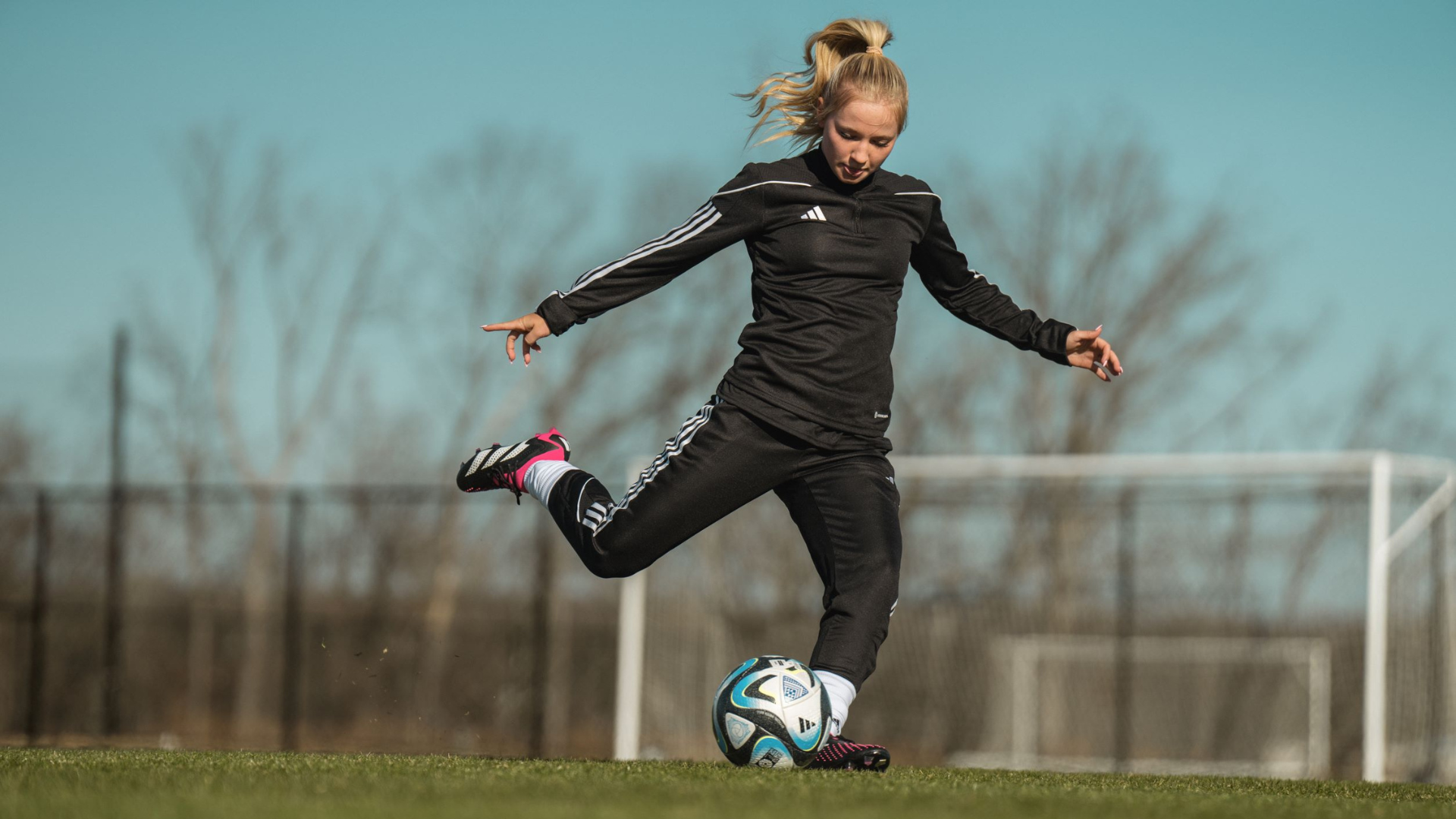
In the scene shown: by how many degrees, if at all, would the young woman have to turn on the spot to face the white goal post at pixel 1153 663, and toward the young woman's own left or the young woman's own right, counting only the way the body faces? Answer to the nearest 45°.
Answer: approximately 135° to the young woman's own left

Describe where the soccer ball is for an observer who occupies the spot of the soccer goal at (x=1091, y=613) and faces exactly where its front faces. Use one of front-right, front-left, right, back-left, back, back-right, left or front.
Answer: front-left

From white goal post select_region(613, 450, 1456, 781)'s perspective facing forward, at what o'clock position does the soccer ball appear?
The soccer ball is roughly at 11 o'clock from the white goal post.

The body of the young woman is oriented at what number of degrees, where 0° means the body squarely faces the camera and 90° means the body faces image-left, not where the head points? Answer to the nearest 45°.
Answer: approximately 315°

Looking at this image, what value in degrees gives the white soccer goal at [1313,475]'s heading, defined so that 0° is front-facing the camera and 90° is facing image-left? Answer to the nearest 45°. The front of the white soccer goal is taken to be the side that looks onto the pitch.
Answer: approximately 45°

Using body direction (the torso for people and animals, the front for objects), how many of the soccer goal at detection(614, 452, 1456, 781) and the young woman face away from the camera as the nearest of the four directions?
0

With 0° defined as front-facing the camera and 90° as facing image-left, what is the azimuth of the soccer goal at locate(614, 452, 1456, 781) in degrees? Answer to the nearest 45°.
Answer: approximately 45°

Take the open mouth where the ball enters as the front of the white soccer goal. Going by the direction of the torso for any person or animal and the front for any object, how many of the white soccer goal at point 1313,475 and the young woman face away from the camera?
0
